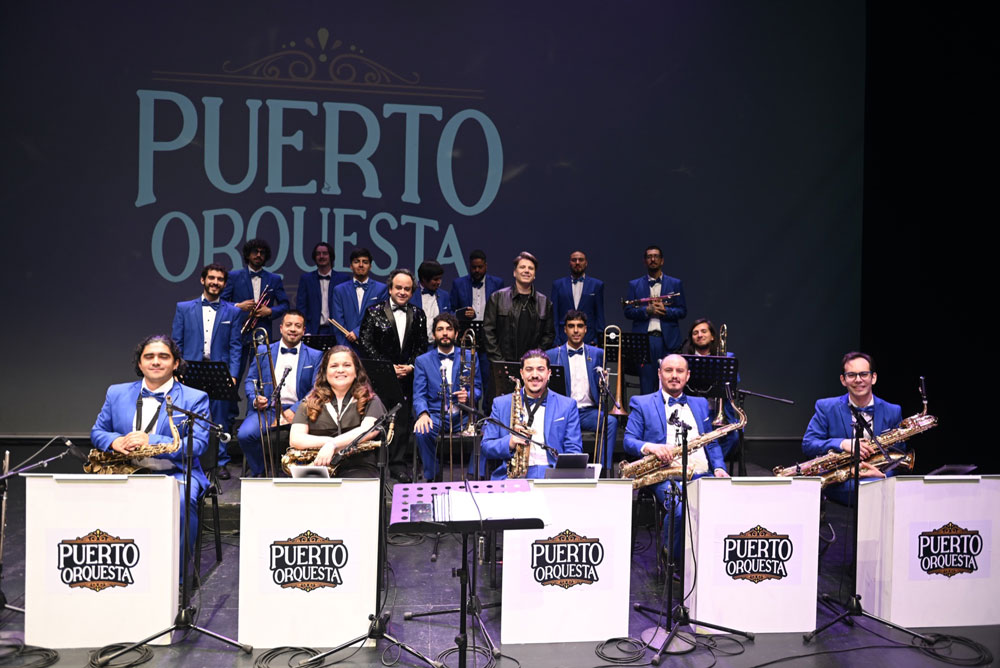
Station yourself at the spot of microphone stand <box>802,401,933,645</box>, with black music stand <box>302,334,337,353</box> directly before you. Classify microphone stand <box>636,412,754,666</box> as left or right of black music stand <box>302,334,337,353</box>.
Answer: left

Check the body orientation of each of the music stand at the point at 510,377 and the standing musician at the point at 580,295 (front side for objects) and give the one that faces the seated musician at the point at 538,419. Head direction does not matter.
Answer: the standing musician

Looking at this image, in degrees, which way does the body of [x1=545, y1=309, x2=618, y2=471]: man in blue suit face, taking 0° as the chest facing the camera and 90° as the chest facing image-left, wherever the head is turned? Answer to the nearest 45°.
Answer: approximately 0°

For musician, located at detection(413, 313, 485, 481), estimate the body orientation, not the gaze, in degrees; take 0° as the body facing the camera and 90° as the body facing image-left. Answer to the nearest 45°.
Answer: approximately 0°

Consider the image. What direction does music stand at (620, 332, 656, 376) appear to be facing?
away from the camera

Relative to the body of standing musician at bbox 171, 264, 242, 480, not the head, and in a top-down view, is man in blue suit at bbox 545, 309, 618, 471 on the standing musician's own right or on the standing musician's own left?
on the standing musician's own left

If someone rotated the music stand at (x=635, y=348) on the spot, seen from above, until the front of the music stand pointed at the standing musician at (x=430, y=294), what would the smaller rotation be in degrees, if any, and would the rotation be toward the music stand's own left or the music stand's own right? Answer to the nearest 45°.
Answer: approximately 90° to the music stand's own left
